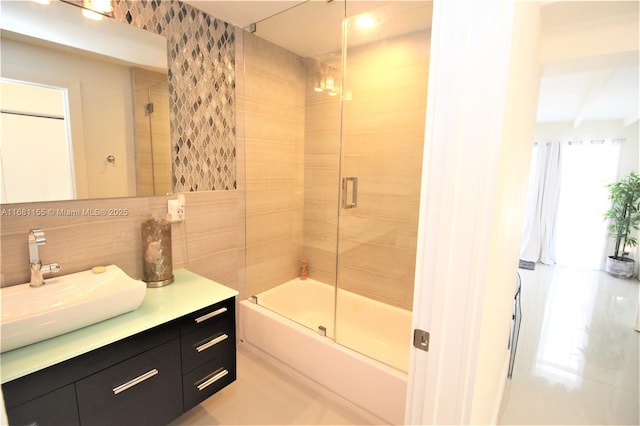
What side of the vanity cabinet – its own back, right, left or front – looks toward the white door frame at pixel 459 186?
front

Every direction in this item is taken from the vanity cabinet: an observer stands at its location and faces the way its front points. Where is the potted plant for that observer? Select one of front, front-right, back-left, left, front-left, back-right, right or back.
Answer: front-left

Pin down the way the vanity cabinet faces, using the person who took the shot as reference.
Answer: facing the viewer and to the right of the viewer

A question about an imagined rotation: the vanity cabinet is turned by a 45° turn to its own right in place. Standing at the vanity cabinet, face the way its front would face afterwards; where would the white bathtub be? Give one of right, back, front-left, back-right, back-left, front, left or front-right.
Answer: left
